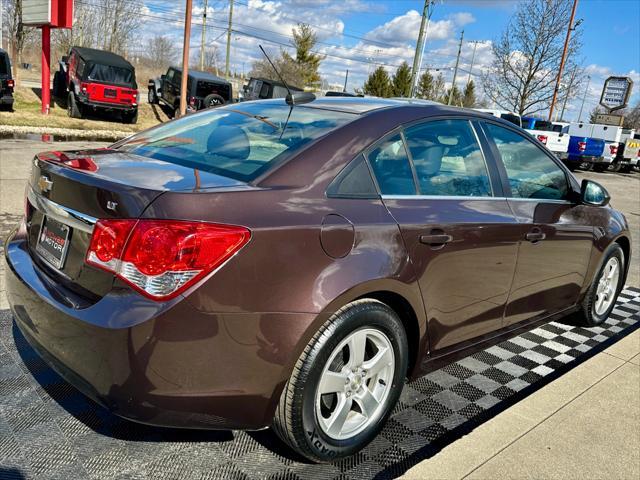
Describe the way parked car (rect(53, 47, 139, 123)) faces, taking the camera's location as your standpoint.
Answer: facing away from the viewer and to the left of the viewer

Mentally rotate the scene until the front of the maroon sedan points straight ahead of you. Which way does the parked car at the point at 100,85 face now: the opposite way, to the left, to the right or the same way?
to the left

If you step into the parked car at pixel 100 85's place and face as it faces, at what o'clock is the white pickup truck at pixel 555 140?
The white pickup truck is roughly at 3 o'clock from the parked car.

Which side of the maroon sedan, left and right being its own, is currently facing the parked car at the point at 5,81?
left

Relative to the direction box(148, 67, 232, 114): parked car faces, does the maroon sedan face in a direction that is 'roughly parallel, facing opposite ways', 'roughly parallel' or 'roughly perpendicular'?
roughly perpendicular

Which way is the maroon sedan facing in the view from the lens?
facing away from the viewer and to the right of the viewer

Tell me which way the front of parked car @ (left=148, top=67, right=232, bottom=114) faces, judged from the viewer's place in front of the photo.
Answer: facing away from the viewer and to the left of the viewer

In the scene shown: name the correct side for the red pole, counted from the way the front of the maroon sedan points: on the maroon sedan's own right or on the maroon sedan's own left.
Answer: on the maroon sedan's own left

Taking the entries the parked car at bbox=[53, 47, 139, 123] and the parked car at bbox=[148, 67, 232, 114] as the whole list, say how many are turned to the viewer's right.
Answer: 0
